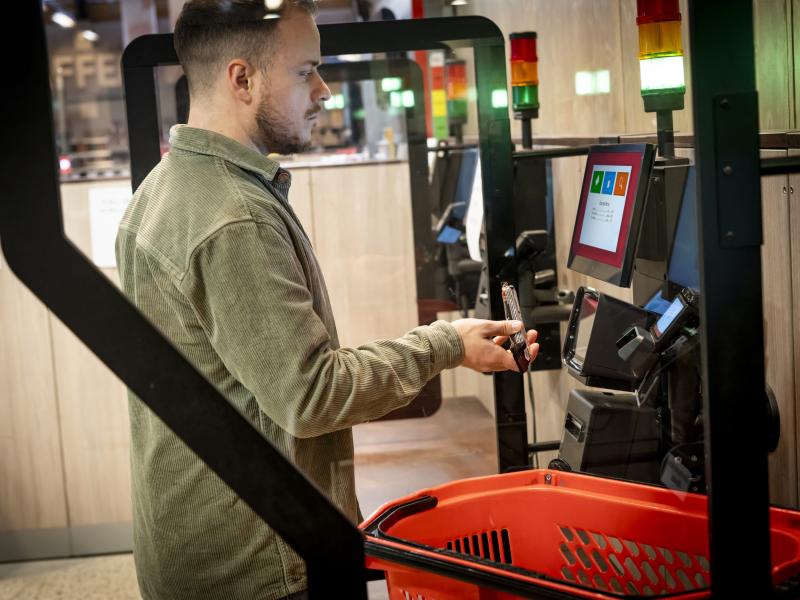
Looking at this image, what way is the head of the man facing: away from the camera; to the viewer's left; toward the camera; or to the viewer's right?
to the viewer's right

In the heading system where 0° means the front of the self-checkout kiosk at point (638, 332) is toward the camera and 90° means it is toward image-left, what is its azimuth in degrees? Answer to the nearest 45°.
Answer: approximately 45°

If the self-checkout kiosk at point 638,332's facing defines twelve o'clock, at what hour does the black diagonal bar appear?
The black diagonal bar is roughly at 11 o'clock from the self-checkout kiosk.

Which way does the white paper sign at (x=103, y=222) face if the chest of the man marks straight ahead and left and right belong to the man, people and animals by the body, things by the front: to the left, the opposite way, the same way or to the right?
to the right

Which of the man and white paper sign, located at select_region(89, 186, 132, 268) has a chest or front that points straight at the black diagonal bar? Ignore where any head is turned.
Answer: the white paper sign

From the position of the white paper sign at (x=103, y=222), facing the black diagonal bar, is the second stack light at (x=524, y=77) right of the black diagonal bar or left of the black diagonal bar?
left

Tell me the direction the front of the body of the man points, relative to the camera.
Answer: to the viewer's right

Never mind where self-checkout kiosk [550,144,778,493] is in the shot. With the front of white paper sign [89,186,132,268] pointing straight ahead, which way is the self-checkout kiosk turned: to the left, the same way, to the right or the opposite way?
to the right

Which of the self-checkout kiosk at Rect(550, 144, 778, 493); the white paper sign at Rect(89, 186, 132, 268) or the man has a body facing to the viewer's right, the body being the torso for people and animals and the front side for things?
the man
